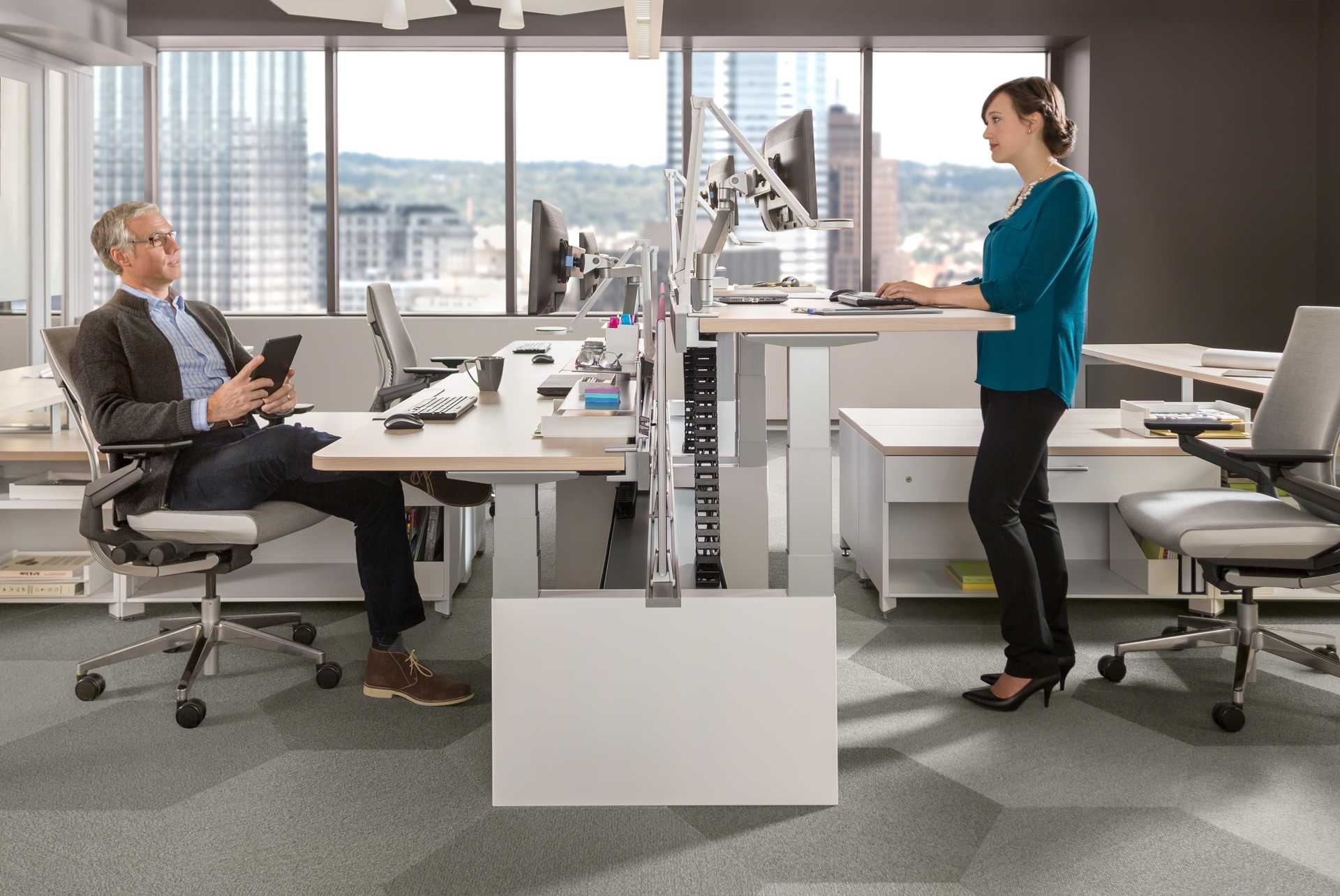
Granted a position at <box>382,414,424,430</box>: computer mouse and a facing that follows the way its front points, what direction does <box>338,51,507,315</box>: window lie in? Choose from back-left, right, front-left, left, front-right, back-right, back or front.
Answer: left

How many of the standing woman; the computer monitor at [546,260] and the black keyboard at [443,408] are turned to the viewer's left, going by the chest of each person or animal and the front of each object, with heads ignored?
3

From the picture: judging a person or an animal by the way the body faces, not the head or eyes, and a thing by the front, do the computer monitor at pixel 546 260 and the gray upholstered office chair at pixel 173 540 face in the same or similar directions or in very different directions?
very different directions

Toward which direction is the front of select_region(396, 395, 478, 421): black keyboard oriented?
to the viewer's left

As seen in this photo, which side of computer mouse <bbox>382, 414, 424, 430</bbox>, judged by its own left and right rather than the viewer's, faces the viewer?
right

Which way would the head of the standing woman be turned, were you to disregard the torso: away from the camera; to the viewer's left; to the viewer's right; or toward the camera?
to the viewer's left

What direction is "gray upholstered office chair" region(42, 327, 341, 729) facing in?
to the viewer's right

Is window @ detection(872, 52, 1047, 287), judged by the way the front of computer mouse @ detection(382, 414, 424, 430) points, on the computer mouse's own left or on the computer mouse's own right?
on the computer mouse's own left
